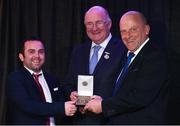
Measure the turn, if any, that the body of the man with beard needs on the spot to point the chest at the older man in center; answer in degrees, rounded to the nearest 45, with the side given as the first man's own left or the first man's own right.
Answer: approximately 45° to the first man's own left

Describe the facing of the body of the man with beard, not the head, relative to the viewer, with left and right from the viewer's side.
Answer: facing the viewer and to the right of the viewer
